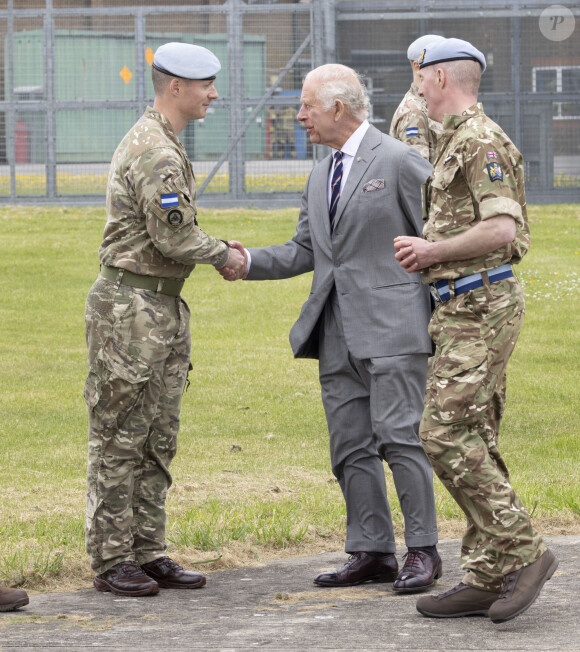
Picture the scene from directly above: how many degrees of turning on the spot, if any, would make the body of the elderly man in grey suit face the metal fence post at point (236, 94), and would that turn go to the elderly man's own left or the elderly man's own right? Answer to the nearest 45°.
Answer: approximately 135° to the elderly man's own right

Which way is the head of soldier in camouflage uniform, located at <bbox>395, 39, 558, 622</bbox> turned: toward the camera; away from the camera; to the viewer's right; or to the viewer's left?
to the viewer's left

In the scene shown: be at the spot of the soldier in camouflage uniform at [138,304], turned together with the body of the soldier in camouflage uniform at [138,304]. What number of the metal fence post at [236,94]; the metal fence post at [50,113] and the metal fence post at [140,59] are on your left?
3

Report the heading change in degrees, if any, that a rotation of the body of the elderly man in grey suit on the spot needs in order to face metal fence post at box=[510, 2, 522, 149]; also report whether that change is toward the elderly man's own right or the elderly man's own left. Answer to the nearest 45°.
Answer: approximately 135° to the elderly man's own right

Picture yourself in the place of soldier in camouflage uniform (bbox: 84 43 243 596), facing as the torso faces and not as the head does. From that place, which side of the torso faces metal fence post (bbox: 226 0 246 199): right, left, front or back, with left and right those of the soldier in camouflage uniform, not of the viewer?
left

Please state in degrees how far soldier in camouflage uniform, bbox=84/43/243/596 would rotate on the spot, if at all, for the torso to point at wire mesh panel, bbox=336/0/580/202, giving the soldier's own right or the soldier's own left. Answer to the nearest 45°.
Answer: approximately 90° to the soldier's own left

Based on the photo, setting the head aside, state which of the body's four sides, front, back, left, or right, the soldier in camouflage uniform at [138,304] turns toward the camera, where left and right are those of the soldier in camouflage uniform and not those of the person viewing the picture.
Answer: right

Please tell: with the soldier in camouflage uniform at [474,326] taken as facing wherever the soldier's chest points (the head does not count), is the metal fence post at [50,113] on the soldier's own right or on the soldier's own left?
on the soldier's own right

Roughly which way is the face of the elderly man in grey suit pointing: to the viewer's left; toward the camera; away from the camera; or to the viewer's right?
to the viewer's left

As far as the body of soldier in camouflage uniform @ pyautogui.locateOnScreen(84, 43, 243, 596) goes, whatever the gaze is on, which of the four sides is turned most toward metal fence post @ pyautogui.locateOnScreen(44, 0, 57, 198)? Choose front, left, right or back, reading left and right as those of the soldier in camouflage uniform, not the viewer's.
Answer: left

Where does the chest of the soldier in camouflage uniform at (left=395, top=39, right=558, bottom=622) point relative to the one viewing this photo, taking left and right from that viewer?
facing to the left of the viewer

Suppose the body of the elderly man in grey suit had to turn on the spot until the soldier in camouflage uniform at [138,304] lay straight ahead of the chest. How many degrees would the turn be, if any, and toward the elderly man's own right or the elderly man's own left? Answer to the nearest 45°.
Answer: approximately 45° to the elderly man's own right

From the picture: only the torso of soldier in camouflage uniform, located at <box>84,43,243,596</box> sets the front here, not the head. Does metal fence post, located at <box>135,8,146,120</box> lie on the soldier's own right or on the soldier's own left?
on the soldier's own left

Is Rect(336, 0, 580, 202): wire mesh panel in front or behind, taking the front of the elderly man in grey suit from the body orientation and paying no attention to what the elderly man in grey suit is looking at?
behind
